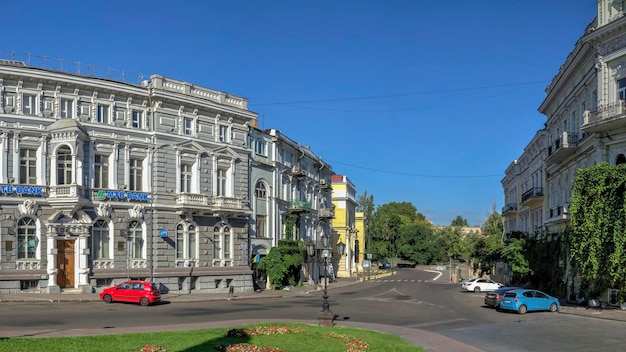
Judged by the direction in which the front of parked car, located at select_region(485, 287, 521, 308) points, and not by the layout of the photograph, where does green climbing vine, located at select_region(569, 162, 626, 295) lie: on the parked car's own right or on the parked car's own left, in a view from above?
on the parked car's own right
